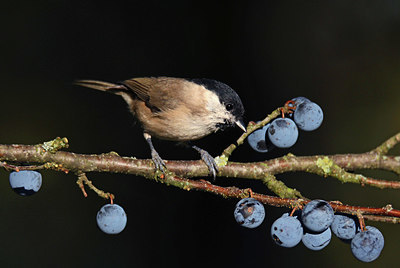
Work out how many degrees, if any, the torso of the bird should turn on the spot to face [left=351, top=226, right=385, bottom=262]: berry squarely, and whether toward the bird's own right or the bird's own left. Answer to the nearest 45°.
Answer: approximately 45° to the bird's own right

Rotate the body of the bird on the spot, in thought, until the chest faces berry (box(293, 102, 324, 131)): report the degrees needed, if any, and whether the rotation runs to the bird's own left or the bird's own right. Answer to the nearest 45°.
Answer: approximately 45° to the bird's own right

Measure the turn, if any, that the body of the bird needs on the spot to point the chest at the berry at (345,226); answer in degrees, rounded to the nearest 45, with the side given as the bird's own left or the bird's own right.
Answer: approximately 45° to the bird's own right

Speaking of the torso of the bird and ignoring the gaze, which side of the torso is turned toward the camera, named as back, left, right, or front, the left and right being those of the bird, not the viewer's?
right

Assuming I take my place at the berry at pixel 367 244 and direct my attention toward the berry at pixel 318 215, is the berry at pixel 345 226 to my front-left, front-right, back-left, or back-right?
front-right

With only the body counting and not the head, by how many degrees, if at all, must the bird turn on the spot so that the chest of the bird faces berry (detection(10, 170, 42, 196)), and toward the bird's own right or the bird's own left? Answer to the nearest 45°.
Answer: approximately 135° to the bird's own right

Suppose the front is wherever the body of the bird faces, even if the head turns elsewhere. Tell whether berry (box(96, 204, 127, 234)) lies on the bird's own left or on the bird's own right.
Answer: on the bird's own right
